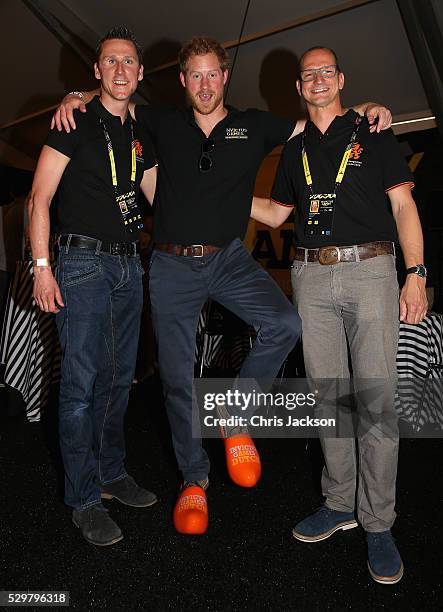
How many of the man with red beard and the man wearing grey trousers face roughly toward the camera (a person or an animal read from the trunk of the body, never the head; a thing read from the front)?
2

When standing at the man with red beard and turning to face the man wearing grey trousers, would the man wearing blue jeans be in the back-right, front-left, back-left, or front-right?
back-right

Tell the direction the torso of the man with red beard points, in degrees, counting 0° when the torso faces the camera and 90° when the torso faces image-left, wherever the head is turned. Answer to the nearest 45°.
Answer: approximately 0°

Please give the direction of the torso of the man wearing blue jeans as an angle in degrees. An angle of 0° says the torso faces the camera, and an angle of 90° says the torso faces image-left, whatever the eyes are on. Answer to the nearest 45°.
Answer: approximately 315°
